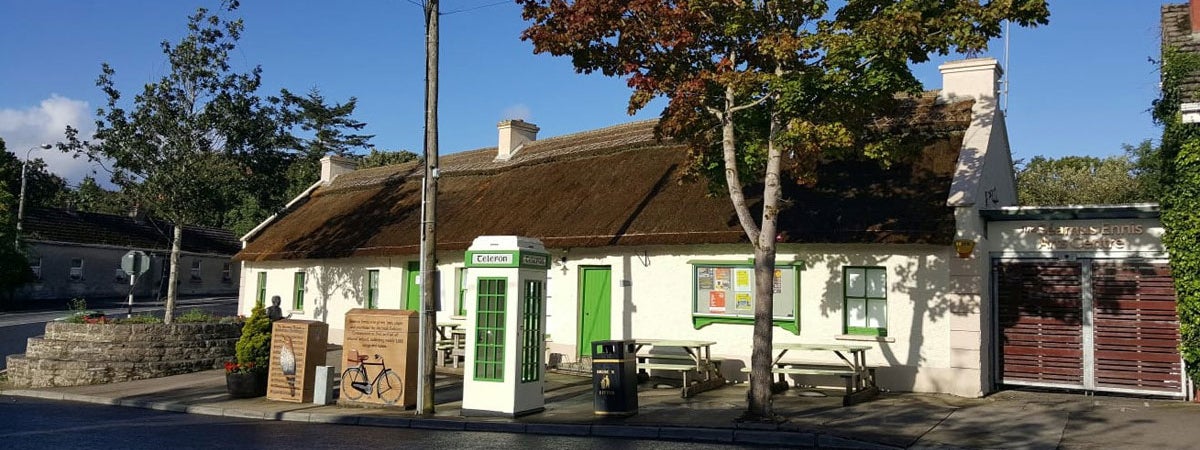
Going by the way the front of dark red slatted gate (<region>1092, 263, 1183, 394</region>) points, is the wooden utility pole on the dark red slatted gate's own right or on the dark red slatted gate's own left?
on the dark red slatted gate's own right

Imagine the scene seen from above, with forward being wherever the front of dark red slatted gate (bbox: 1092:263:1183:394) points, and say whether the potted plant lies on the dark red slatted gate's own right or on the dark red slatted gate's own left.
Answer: on the dark red slatted gate's own right

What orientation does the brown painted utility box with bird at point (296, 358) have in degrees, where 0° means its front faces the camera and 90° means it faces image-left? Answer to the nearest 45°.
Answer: approximately 45°

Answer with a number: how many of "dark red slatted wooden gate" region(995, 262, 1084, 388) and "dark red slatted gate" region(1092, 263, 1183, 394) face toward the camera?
2

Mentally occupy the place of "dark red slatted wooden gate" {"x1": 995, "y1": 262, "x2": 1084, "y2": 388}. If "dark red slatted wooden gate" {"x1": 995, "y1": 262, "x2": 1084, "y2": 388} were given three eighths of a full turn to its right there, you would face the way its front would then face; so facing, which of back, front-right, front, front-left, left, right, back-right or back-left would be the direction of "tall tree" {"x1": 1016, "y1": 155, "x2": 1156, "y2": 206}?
front-right

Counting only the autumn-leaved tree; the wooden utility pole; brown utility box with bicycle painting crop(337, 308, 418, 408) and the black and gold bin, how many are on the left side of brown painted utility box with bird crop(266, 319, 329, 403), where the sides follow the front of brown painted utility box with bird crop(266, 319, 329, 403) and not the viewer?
4

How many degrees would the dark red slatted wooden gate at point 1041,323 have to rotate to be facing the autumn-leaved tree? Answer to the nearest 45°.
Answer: approximately 45° to its right

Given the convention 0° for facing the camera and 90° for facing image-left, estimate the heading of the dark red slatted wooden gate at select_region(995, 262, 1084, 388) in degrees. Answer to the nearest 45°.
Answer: approximately 0°

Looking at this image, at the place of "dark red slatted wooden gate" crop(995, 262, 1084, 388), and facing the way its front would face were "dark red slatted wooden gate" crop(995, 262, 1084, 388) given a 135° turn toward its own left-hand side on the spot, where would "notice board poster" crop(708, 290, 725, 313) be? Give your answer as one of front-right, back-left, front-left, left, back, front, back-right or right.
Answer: back-left
